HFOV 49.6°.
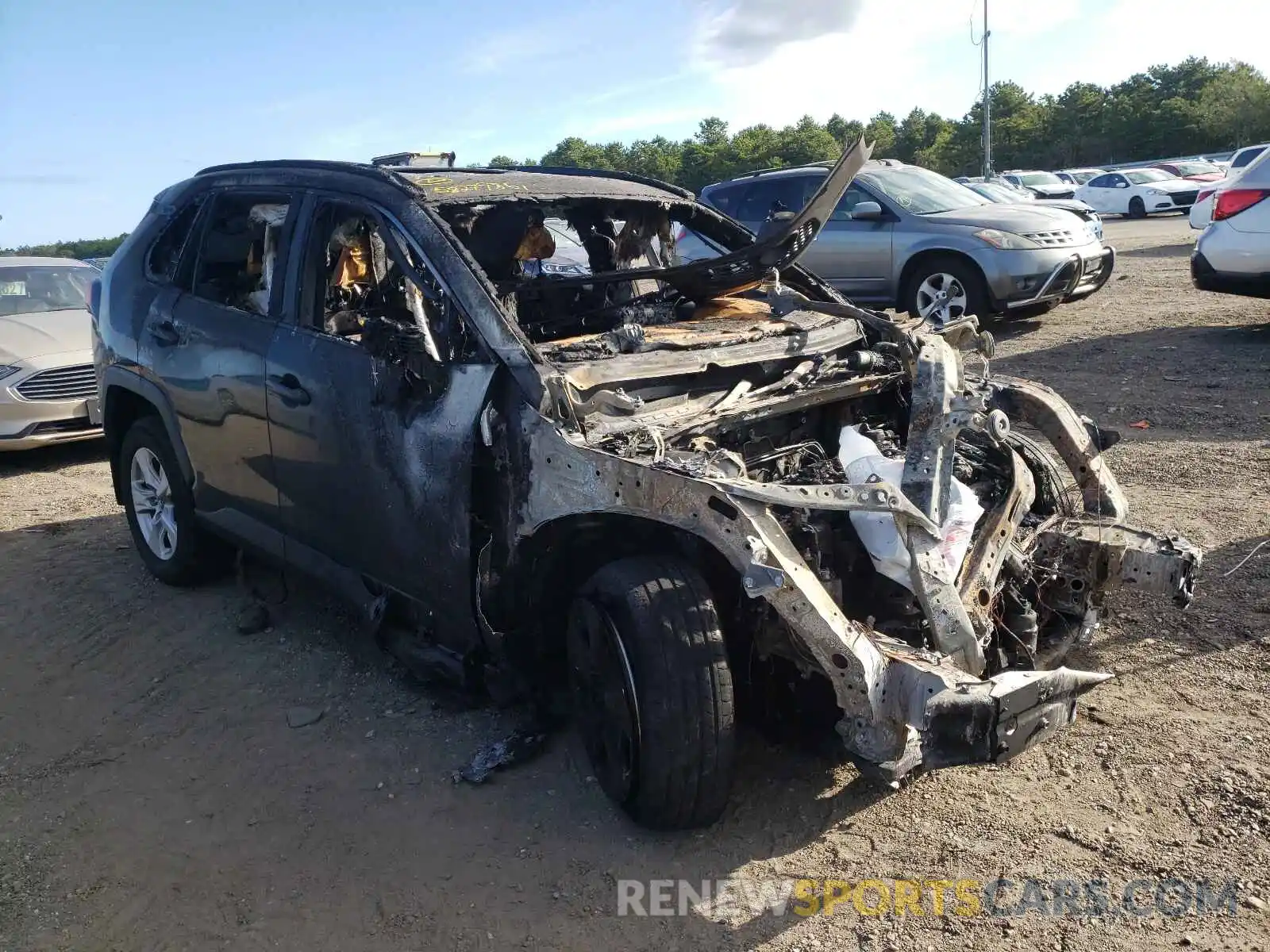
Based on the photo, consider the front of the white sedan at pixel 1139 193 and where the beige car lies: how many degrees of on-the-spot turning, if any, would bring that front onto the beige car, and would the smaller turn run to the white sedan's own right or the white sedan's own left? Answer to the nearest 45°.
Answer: approximately 45° to the white sedan's own right

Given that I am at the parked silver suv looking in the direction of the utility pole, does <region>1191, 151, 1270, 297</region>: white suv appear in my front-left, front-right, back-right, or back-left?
back-right

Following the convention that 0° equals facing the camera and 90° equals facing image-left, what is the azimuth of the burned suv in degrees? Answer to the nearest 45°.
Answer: approximately 315°

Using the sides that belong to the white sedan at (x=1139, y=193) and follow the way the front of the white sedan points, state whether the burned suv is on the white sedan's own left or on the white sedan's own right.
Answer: on the white sedan's own right

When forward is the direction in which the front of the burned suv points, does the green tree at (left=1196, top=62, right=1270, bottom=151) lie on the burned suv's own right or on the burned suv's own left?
on the burned suv's own left

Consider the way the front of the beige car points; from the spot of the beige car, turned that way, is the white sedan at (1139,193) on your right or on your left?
on your left

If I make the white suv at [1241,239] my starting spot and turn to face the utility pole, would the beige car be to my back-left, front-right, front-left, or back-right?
back-left

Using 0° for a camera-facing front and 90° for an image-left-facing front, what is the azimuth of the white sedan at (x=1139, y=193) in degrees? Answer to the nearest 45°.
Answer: approximately 315°

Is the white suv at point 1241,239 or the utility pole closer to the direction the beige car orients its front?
the white suv
